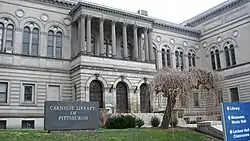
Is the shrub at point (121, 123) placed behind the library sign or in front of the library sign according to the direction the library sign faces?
behind

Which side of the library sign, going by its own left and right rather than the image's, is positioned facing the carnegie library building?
back

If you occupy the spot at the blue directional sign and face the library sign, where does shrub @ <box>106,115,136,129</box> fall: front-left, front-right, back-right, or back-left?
front-right

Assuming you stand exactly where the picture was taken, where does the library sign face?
facing the viewer

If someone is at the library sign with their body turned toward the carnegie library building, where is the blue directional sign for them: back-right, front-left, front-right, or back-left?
back-right

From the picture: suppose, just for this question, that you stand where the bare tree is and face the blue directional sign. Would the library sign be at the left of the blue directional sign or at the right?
right

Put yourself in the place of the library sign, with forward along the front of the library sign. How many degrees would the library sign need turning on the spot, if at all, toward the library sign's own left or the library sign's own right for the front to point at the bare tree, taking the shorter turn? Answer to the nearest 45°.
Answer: approximately 135° to the library sign's own left

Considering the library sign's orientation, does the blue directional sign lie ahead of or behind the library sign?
ahead

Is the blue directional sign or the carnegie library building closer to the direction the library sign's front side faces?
the blue directional sign

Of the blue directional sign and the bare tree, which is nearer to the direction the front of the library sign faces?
the blue directional sign
